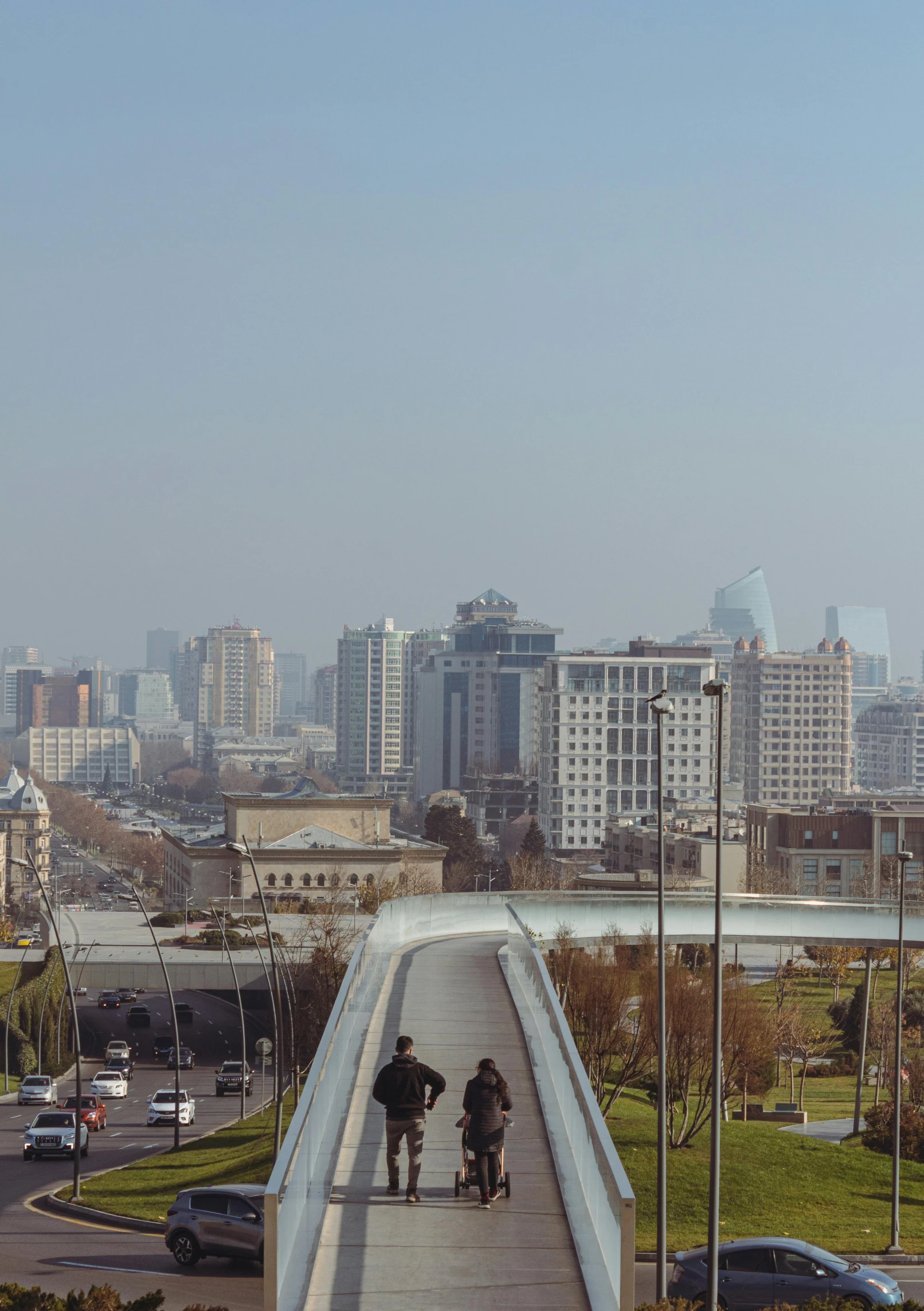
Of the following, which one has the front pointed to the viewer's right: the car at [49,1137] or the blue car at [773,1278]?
the blue car

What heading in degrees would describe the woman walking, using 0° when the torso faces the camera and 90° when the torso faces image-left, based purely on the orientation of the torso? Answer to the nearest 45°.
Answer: approximately 180°

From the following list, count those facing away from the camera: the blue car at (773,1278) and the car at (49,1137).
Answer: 0

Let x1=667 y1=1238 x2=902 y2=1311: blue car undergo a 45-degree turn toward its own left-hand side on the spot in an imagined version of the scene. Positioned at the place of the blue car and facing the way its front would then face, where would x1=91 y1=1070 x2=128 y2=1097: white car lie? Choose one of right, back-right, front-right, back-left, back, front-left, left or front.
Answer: left

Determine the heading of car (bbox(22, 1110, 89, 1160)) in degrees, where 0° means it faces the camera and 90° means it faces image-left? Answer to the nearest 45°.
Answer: approximately 45°

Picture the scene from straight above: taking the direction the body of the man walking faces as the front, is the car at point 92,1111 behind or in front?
in front

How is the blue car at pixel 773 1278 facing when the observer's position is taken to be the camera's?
facing to the right of the viewer

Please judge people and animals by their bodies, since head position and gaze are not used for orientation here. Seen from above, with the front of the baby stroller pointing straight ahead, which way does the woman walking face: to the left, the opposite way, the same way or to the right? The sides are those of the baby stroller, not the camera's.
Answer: the same way

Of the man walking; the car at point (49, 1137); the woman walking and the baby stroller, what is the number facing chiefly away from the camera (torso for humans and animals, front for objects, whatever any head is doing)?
3

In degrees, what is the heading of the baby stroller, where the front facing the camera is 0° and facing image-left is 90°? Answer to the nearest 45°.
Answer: approximately 180°

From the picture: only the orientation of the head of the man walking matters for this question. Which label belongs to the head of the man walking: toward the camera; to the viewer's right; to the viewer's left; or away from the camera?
away from the camera

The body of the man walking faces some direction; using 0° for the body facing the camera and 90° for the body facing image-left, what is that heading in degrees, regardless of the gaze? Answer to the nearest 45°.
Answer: approximately 180°
